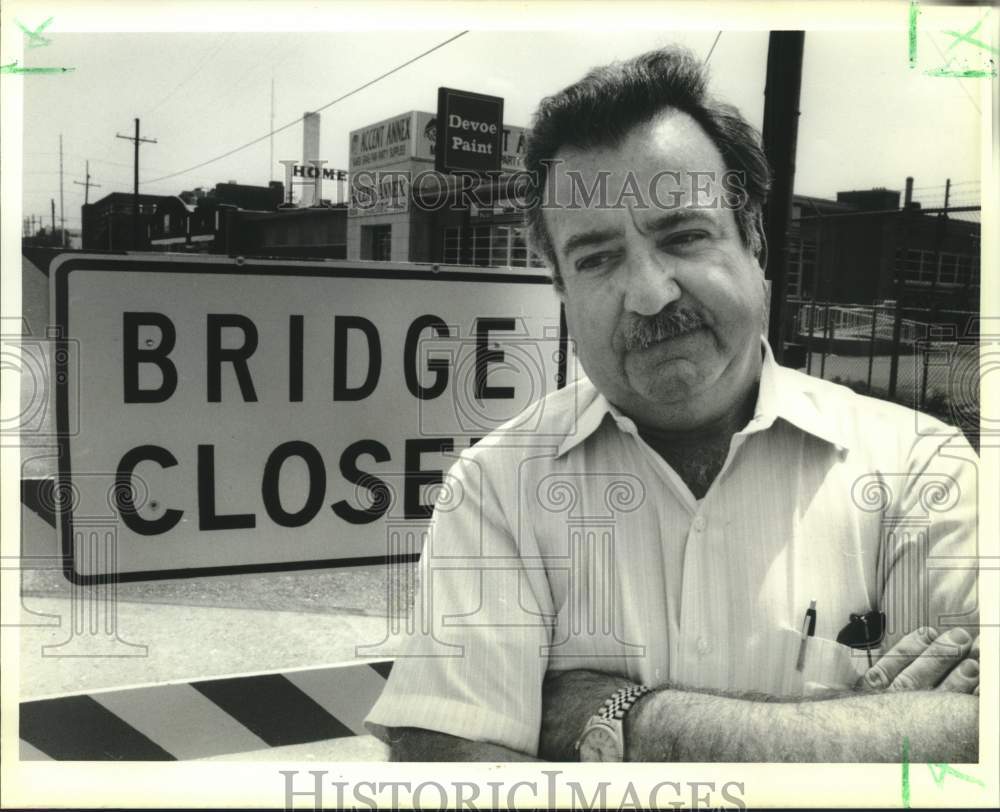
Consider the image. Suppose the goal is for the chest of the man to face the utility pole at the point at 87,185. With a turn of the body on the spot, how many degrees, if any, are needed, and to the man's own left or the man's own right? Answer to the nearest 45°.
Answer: approximately 90° to the man's own right

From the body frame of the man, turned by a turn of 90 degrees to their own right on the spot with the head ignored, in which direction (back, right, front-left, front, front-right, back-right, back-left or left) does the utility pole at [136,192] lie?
front

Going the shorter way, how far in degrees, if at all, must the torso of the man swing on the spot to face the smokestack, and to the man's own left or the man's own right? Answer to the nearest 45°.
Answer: approximately 180°

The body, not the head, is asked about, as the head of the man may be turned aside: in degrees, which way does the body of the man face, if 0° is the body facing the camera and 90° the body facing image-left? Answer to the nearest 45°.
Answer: approximately 0°
